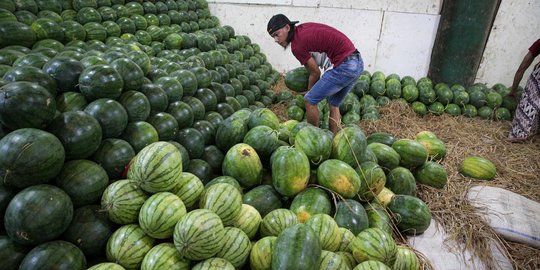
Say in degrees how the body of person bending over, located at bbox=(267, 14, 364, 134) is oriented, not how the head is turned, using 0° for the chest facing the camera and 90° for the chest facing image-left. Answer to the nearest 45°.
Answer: approximately 90°

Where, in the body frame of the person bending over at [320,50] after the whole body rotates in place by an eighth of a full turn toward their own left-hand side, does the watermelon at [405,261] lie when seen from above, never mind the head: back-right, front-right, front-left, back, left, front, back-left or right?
front-left

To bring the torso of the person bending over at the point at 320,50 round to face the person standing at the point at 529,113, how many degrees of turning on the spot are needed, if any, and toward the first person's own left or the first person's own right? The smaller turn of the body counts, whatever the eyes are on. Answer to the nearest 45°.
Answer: approximately 180°

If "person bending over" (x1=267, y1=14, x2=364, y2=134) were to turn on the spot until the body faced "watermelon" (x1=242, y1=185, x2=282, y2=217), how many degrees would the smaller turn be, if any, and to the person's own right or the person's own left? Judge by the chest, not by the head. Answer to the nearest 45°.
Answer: approximately 90° to the person's own left

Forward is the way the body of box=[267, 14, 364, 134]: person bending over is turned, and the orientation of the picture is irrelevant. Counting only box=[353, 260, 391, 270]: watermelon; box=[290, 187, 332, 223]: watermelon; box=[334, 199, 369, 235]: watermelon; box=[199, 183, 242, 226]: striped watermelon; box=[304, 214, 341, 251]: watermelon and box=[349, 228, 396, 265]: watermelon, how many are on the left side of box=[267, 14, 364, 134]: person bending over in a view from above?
6

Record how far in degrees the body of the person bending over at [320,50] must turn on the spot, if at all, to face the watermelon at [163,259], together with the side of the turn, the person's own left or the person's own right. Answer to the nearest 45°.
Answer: approximately 90° to the person's own left

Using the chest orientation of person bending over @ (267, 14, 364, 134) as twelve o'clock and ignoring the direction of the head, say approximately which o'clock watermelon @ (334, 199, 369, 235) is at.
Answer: The watermelon is roughly at 9 o'clock from the person bending over.

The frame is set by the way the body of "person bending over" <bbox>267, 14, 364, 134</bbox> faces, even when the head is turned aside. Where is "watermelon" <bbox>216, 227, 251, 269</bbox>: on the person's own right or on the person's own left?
on the person's own left

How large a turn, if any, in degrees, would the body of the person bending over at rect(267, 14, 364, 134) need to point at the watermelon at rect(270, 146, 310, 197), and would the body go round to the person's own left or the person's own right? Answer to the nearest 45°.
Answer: approximately 90° to the person's own left

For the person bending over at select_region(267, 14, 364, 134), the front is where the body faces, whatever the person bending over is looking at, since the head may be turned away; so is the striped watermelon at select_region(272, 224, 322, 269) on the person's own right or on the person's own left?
on the person's own left

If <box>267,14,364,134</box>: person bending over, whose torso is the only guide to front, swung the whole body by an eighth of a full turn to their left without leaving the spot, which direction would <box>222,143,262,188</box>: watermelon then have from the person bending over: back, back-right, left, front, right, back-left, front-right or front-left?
front-left
